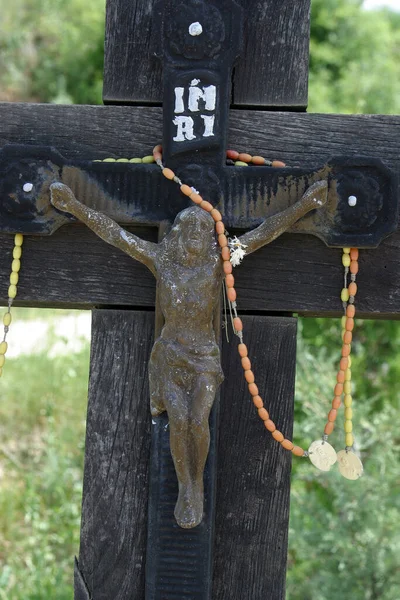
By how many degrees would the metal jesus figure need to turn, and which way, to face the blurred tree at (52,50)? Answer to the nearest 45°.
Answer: approximately 180°

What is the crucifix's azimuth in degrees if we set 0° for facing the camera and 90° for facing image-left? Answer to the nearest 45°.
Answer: approximately 0°

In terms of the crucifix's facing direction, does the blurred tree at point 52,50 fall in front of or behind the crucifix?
behind
